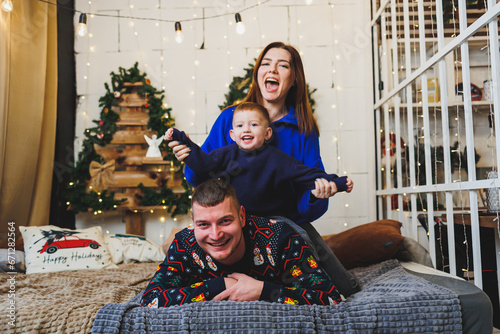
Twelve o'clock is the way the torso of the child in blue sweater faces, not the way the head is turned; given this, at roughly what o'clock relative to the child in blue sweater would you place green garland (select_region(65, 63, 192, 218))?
The green garland is roughly at 5 o'clock from the child in blue sweater.

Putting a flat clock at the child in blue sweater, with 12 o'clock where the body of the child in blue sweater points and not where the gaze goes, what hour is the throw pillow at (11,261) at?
The throw pillow is roughly at 4 o'clock from the child in blue sweater.

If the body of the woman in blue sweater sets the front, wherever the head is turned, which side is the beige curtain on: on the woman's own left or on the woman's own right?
on the woman's own right

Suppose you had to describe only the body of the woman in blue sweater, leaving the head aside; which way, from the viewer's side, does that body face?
toward the camera

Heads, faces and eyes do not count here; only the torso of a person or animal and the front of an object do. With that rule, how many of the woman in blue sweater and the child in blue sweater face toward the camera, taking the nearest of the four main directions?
2

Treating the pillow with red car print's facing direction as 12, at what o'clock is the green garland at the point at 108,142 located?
The green garland is roughly at 7 o'clock from the pillow with red car print.

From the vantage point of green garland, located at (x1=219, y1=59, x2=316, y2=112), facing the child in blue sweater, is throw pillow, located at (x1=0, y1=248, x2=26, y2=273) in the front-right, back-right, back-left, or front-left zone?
front-right

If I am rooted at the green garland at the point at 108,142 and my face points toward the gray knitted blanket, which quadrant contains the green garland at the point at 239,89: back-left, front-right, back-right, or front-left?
front-left

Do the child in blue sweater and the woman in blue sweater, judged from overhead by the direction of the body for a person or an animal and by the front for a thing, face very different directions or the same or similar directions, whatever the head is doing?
same or similar directions

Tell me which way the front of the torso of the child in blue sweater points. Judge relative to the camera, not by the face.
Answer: toward the camera

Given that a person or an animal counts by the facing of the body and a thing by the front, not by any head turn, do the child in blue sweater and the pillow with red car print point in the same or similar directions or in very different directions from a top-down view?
same or similar directions

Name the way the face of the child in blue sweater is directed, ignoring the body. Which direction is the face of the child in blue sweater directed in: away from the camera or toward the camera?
toward the camera

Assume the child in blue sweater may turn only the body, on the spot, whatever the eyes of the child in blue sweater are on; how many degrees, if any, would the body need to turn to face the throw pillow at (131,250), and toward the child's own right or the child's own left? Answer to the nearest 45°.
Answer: approximately 135° to the child's own right

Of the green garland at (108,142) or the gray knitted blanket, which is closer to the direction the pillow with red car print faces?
the gray knitted blanket
